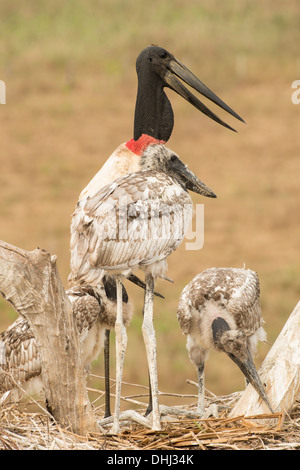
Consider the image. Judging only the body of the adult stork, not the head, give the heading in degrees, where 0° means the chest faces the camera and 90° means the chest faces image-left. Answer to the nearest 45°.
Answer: approximately 270°

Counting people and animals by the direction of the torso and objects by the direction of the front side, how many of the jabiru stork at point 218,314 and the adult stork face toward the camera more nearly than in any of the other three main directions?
1

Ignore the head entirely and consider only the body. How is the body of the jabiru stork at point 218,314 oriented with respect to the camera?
toward the camera
